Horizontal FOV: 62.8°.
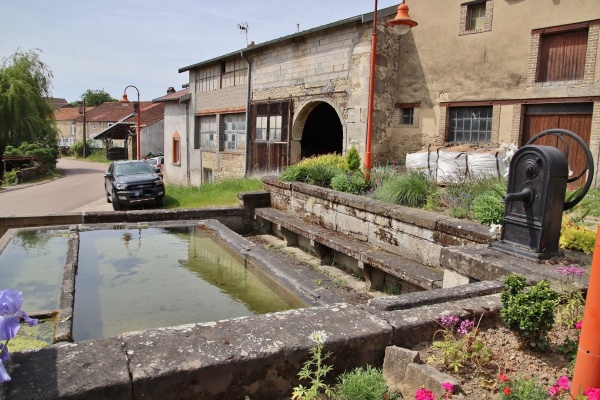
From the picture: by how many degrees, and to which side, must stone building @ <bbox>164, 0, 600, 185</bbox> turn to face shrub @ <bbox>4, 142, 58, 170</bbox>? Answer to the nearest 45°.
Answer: approximately 90° to its right

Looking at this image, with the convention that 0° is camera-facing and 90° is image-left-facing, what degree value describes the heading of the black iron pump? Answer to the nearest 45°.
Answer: approximately 45°

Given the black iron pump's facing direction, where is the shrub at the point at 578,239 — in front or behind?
behind
